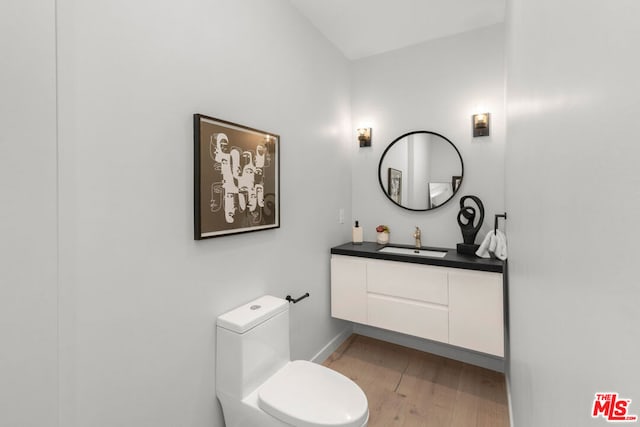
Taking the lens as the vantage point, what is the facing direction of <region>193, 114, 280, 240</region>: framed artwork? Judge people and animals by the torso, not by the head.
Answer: facing the viewer and to the right of the viewer

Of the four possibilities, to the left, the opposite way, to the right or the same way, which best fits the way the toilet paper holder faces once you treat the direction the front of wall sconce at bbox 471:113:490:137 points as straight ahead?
to the left

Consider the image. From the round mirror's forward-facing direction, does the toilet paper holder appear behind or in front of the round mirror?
in front

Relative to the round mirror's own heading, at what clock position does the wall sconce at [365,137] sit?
The wall sconce is roughly at 3 o'clock from the round mirror.

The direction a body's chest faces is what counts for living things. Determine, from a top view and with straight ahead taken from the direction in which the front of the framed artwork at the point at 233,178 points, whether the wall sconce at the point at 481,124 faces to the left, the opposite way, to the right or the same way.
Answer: to the right

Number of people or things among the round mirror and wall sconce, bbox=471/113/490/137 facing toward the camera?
2

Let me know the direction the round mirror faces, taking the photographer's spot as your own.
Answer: facing the viewer

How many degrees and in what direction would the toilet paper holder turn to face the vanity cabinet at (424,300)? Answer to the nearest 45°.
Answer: approximately 45° to its left

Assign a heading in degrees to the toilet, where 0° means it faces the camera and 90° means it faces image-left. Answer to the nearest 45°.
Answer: approximately 315°

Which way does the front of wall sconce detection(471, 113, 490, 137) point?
toward the camera

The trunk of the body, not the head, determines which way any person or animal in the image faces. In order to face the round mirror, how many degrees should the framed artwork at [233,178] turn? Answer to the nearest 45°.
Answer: approximately 45° to its left

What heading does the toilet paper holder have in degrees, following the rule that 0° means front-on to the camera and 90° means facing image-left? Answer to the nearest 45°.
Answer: approximately 315°
